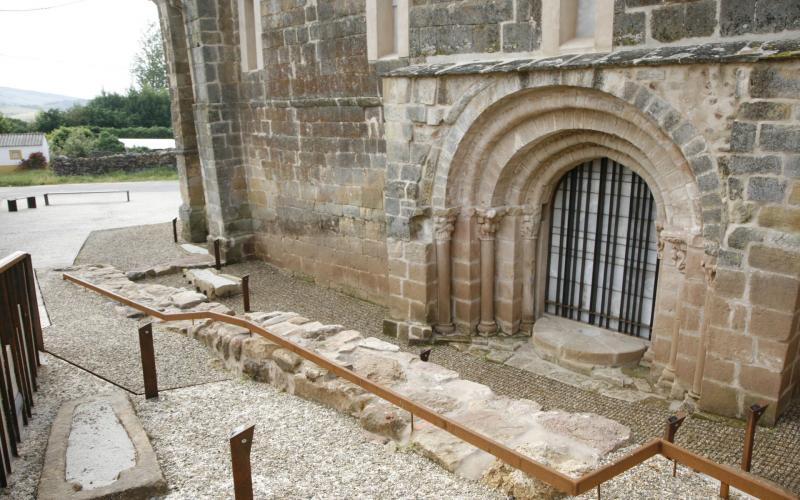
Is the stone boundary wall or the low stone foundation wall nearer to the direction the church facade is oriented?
the low stone foundation wall

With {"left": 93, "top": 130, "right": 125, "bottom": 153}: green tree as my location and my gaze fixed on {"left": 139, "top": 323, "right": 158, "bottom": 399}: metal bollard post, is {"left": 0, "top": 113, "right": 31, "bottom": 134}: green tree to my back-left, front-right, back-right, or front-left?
back-right

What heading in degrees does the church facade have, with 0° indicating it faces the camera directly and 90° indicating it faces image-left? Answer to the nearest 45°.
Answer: approximately 45°

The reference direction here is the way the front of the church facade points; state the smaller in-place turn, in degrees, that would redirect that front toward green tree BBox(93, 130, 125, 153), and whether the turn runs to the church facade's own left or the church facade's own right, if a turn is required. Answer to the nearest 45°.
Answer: approximately 90° to the church facade's own right

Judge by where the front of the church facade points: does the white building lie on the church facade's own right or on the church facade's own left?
on the church facade's own right

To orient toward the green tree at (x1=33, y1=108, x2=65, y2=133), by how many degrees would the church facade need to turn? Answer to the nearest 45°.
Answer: approximately 90° to its right

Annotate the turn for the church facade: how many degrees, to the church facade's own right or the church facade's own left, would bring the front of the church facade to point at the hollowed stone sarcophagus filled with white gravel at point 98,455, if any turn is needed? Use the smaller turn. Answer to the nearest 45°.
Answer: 0° — it already faces it

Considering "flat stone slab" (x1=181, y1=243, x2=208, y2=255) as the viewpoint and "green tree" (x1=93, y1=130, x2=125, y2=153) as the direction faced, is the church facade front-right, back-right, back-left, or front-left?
back-right
